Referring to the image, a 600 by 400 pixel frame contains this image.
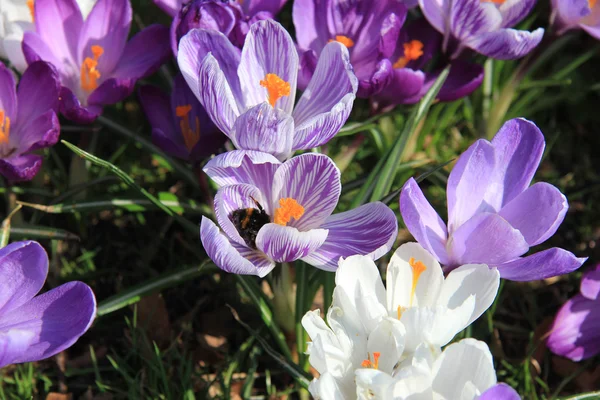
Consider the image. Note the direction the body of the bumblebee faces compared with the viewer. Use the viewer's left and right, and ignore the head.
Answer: facing to the right of the viewer

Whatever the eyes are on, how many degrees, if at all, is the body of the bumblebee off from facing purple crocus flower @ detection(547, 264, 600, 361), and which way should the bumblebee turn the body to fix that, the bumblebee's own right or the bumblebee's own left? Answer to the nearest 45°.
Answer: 0° — it already faces it

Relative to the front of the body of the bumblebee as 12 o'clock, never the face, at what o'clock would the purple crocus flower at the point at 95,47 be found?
The purple crocus flower is roughly at 8 o'clock from the bumblebee.
